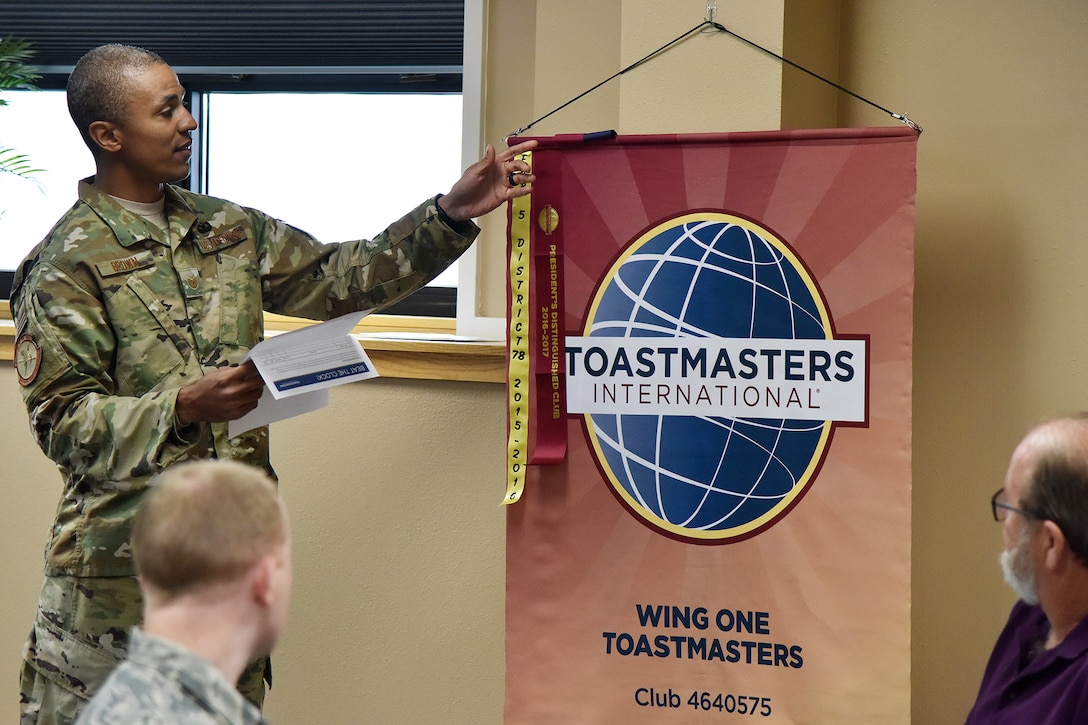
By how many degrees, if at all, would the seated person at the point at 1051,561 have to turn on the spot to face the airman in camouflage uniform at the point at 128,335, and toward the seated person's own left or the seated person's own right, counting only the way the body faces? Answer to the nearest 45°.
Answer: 0° — they already face them

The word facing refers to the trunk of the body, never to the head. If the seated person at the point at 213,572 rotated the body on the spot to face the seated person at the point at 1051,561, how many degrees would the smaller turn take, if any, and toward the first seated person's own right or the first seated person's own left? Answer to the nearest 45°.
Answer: approximately 45° to the first seated person's own right

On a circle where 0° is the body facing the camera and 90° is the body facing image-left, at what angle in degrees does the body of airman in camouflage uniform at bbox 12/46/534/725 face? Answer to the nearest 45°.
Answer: approximately 315°

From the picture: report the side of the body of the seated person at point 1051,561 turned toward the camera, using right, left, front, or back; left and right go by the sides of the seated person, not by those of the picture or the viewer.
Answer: left

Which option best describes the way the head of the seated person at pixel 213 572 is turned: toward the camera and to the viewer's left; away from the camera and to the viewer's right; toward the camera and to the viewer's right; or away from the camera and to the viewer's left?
away from the camera and to the viewer's right

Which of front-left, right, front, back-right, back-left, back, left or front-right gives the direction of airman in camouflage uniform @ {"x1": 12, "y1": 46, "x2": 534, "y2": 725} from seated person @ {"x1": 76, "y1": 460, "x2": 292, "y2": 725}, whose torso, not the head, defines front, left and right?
front-left

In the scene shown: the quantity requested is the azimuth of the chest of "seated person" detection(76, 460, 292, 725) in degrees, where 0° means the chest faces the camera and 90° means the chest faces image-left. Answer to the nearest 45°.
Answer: approximately 225°

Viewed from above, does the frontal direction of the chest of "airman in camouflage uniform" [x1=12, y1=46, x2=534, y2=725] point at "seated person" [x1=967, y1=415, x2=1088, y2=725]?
yes

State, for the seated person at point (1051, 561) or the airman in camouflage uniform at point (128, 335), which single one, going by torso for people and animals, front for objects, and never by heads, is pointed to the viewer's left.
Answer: the seated person

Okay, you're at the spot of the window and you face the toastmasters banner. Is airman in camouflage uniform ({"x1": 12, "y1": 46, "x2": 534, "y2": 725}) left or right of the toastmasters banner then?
right

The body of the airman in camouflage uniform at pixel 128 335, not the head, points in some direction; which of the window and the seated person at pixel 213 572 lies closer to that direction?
the seated person

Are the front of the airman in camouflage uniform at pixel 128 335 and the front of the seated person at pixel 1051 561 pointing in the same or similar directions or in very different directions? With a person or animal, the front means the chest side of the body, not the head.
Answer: very different directions
